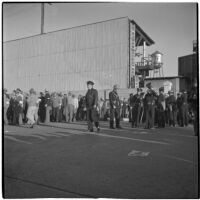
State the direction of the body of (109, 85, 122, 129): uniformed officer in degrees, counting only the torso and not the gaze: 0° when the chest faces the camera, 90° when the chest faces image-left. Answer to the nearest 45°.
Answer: approximately 315°

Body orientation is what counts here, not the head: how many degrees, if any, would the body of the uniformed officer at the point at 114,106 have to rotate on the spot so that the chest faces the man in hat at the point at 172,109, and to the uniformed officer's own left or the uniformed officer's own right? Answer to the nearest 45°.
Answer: approximately 90° to the uniformed officer's own left
